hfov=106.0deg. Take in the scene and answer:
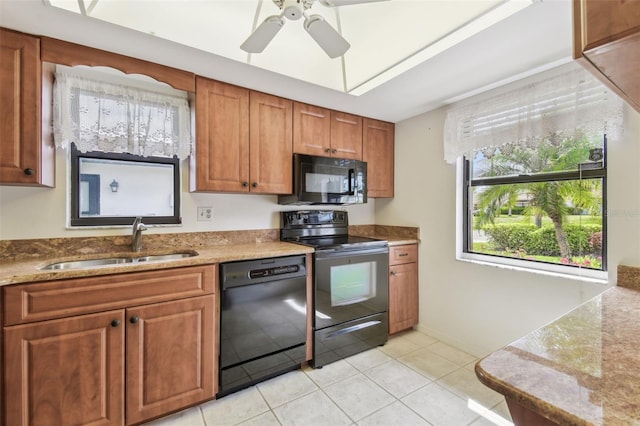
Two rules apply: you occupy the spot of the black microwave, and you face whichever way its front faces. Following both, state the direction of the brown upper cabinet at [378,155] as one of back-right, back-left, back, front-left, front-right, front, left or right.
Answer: left

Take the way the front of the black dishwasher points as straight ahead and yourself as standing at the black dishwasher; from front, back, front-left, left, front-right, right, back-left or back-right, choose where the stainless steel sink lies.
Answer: back-right

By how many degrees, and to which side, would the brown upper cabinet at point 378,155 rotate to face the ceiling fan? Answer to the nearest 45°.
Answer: approximately 45° to its right

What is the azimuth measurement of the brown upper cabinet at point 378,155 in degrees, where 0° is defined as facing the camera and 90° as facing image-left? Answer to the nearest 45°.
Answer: approximately 315°

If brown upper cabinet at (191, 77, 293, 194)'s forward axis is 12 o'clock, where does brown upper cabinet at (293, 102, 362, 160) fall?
brown upper cabinet at (293, 102, 362, 160) is roughly at 10 o'clock from brown upper cabinet at (191, 77, 293, 194).

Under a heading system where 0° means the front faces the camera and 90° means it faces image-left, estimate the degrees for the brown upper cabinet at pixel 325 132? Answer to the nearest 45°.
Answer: approximately 315°

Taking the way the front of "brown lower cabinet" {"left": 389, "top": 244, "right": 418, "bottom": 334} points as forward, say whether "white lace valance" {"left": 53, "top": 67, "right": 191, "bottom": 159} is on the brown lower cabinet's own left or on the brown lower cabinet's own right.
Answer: on the brown lower cabinet's own right
